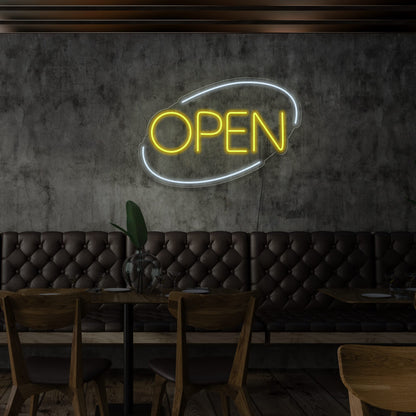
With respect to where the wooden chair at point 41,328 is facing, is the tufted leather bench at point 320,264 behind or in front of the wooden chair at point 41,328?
in front

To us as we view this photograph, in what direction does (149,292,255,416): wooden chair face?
facing away from the viewer and to the left of the viewer

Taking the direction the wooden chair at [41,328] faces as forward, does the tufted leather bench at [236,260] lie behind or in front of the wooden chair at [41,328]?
in front

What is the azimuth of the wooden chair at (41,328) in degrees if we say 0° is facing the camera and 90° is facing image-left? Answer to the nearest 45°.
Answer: approximately 225°

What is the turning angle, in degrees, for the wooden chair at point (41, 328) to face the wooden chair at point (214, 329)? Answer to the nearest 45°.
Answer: approximately 45° to its right

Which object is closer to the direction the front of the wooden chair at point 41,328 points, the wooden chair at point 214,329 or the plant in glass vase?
the plant in glass vase

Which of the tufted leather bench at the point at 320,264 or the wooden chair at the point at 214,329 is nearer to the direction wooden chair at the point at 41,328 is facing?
the tufted leather bench

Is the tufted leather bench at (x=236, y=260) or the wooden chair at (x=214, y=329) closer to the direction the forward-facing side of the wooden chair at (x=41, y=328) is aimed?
the tufted leather bench

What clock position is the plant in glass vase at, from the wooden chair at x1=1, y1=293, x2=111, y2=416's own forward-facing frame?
The plant in glass vase is roughly at 12 o'clock from the wooden chair.

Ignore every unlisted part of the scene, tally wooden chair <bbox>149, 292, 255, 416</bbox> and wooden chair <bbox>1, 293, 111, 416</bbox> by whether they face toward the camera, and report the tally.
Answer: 0
